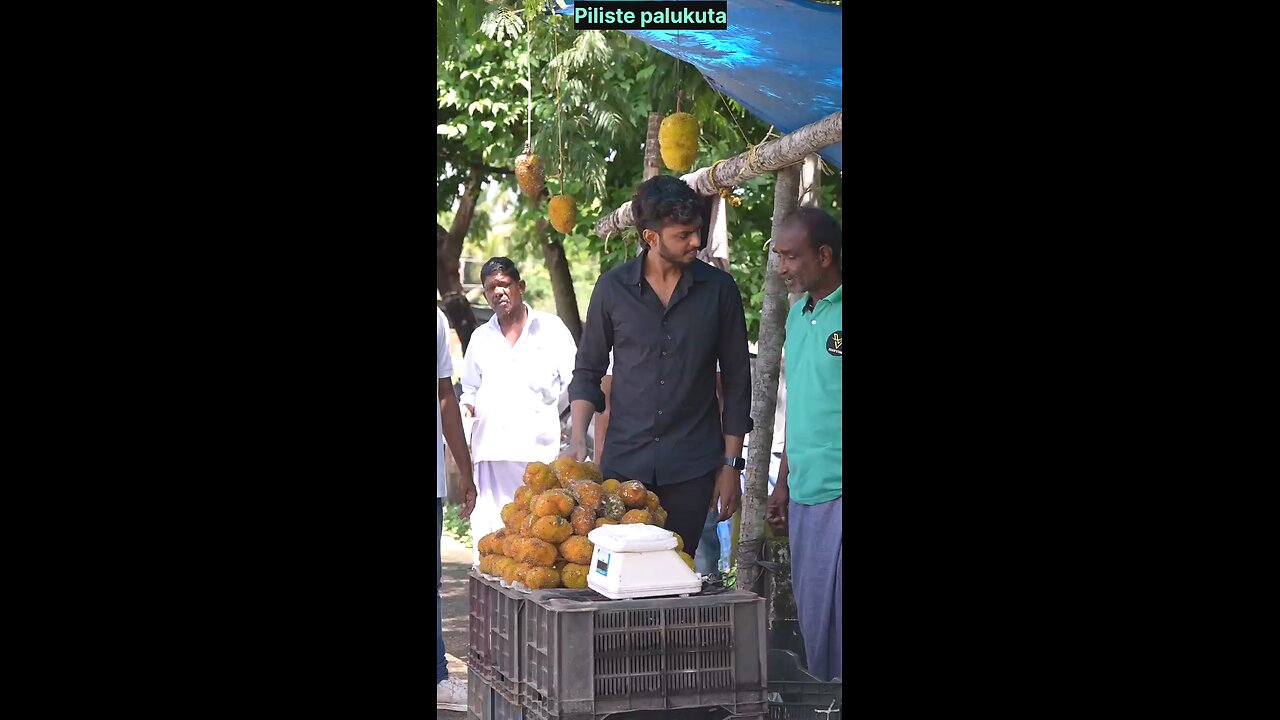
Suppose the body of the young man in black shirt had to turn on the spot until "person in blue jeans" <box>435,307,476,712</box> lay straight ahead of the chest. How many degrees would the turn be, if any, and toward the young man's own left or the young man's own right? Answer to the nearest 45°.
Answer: approximately 90° to the young man's own right

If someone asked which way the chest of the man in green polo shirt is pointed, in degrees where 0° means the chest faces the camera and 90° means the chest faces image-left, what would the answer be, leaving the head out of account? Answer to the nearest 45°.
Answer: approximately 45°
